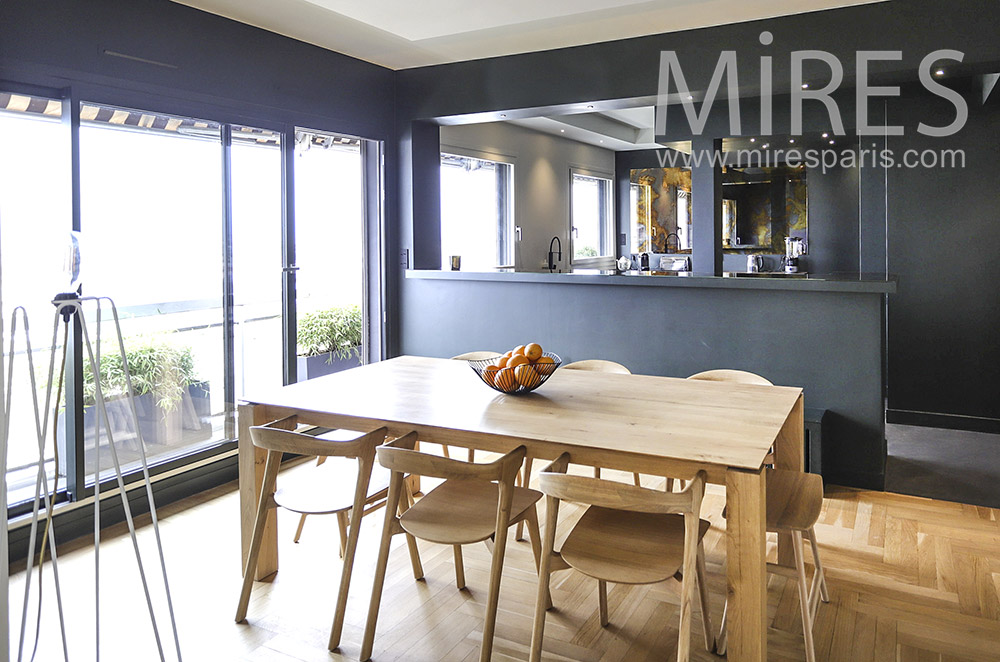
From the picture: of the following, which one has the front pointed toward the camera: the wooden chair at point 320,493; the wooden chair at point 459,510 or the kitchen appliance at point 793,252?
the kitchen appliance

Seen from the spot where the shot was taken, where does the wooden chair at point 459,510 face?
facing away from the viewer and to the right of the viewer

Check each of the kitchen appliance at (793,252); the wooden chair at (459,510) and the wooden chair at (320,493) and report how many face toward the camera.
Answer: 1

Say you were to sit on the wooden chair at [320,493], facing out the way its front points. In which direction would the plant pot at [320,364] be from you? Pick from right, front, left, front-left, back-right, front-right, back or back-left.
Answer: front-left

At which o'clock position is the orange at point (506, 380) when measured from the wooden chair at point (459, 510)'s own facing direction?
The orange is roughly at 11 o'clock from the wooden chair.

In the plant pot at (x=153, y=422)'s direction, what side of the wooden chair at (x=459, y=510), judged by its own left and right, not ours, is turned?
left

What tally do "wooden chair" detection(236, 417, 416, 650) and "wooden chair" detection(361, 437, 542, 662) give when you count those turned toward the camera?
0

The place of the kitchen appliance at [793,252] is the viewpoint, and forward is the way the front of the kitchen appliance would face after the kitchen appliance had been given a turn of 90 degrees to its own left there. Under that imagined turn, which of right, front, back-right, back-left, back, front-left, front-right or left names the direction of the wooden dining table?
right

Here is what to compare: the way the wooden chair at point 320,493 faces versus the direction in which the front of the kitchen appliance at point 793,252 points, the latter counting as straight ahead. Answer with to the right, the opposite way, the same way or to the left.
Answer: the opposite way

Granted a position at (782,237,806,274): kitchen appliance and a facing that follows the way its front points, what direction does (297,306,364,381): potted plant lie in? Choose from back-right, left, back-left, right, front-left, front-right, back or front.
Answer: front-right

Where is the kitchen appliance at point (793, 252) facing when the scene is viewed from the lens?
facing the viewer

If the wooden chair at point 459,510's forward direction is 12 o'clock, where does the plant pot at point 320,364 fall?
The plant pot is roughly at 10 o'clock from the wooden chair.

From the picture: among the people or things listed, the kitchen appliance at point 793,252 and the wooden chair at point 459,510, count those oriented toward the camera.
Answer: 1

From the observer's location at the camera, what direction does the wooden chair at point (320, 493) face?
facing away from the viewer and to the right of the viewer
